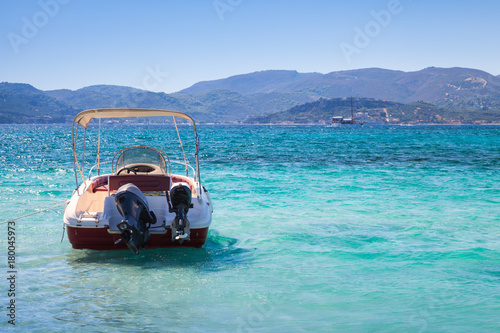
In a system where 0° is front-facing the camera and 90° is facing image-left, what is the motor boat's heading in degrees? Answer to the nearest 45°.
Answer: approximately 180°
